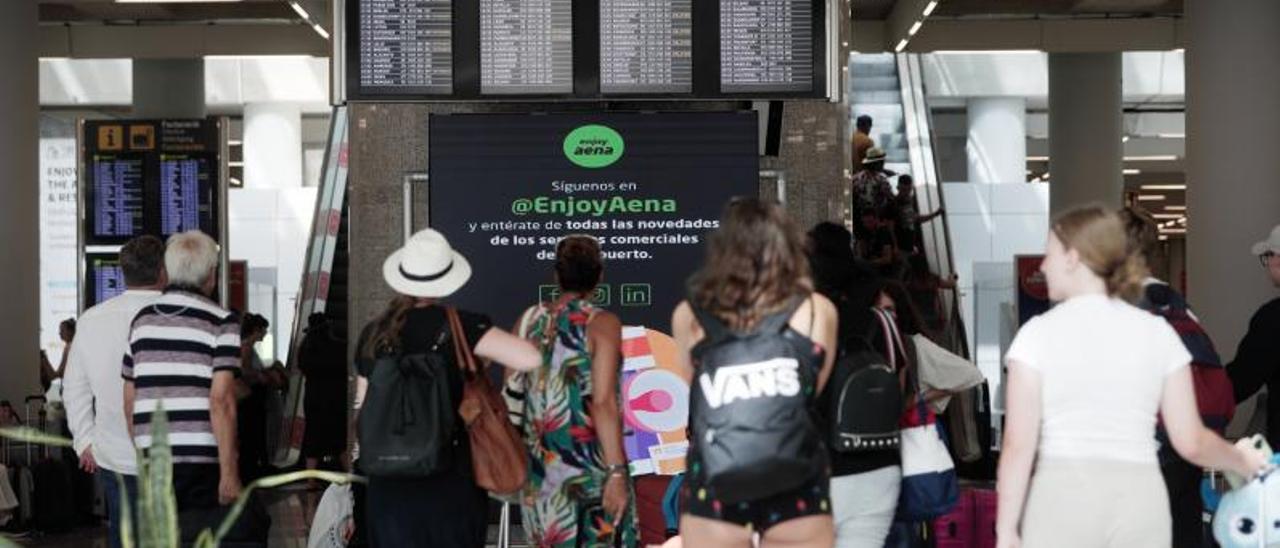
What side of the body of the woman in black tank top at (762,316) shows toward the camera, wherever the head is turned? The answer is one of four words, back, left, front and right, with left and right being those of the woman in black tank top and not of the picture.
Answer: back

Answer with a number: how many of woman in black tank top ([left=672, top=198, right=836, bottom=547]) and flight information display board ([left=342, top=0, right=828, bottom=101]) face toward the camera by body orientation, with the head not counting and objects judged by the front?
1

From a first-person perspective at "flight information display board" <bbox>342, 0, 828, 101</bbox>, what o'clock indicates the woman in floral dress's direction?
The woman in floral dress is roughly at 12 o'clock from the flight information display board.

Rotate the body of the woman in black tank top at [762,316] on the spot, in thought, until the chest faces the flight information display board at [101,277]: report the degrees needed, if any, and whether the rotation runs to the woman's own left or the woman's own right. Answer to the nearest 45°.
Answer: approximately 45° to the woman's own left

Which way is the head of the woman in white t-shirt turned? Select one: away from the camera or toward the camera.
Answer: away from the camera

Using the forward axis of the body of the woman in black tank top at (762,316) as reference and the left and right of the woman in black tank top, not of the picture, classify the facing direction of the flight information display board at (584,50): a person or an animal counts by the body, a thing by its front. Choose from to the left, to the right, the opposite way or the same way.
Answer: the opposite way

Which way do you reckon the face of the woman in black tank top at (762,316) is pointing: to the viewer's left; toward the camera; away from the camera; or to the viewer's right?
away from the camera

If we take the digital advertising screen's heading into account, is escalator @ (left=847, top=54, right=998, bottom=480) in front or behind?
behind

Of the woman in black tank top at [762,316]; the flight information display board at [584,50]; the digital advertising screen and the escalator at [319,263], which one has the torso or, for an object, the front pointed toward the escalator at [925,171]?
the woman in black tank top

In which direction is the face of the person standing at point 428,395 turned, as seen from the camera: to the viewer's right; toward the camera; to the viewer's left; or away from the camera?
away from the camera
